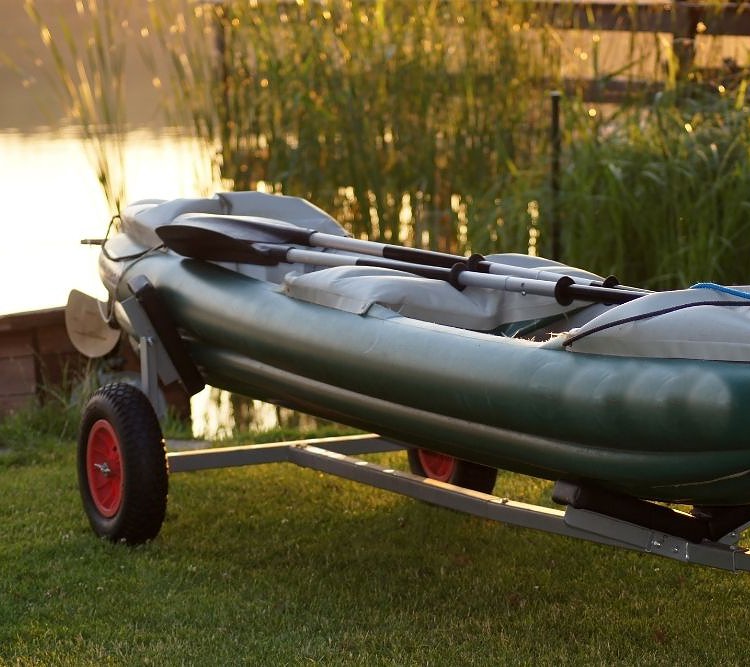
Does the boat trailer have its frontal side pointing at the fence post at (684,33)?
no

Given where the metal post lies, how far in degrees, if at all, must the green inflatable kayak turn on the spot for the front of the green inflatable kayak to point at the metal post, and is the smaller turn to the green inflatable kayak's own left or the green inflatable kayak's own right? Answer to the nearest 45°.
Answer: approximately 135° to the green inflatable kayak's own left

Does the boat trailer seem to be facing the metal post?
no

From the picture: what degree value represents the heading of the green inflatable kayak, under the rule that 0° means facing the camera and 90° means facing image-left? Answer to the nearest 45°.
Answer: approximately 315°

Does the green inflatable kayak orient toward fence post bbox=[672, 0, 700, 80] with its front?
no
